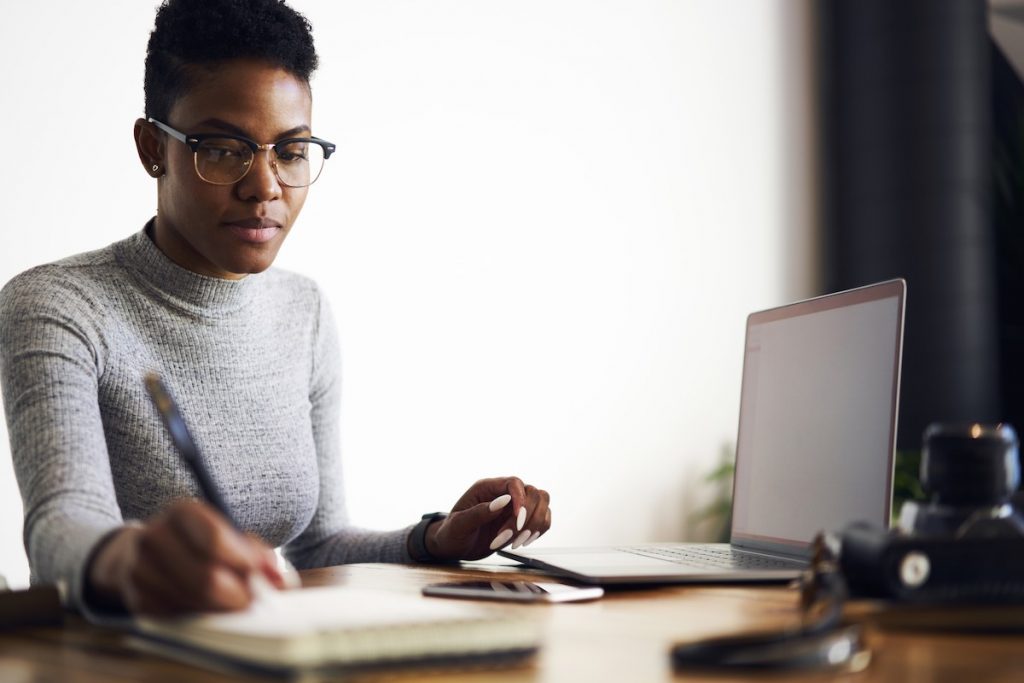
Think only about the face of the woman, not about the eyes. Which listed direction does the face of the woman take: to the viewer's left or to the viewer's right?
to the viewer's right

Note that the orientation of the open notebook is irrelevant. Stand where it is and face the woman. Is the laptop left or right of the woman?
right

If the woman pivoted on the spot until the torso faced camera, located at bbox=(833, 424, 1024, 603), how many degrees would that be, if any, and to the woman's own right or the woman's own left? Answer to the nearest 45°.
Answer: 0° — they already face it

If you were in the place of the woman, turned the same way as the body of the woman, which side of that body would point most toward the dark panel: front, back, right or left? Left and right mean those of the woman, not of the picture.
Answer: left

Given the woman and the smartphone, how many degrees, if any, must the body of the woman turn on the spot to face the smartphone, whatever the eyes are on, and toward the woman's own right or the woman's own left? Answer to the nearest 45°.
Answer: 0° — they already face it

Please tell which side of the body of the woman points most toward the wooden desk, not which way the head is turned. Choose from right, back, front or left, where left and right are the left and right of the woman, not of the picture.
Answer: front

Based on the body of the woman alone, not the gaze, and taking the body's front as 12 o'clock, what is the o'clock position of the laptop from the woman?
The laptop is roughly at 11 o'clock from the woman.

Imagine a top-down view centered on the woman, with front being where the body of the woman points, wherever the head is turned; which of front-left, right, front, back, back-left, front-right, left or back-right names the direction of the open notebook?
front-right

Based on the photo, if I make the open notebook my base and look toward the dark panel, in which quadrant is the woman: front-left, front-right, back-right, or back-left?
front-left
